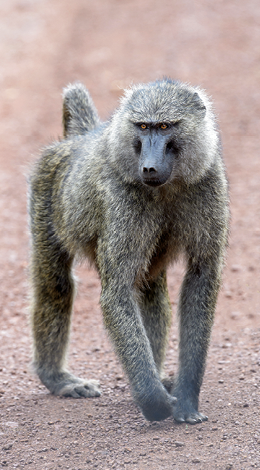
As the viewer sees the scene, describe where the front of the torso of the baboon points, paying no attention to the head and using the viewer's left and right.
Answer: facing the viewer and to the right of the viewer
